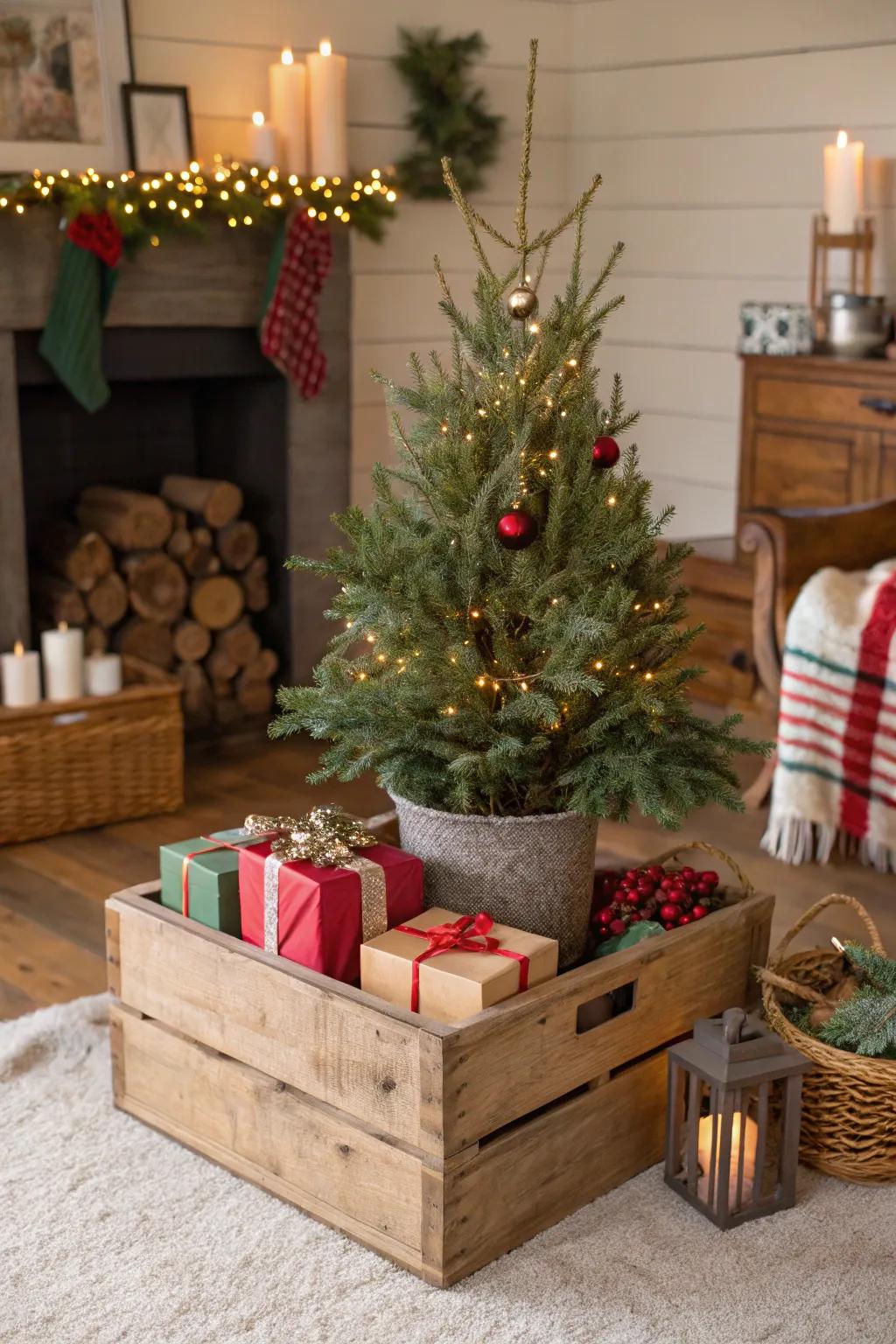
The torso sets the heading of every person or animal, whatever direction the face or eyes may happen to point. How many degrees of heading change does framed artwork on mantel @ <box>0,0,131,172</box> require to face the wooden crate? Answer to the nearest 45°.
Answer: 0° — it already faces it

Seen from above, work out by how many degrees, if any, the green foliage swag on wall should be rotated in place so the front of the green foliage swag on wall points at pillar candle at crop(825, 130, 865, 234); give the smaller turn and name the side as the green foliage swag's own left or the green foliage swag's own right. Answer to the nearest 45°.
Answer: approximately 45° to the green foliage swag's own left

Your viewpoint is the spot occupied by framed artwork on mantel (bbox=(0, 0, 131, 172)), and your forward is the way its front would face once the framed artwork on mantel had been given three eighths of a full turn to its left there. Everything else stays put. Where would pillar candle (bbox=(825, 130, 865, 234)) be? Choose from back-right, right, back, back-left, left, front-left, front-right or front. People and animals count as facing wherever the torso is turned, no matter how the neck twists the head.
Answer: front-right

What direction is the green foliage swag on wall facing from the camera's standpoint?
toward the camera

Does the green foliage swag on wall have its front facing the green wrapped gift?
yes

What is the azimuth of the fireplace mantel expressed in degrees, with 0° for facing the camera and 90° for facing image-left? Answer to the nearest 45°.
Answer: approximately 0°

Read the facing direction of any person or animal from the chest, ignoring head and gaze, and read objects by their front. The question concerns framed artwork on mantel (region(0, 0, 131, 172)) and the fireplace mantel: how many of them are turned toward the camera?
2

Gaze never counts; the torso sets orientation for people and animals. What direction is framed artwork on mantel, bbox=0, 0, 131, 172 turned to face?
toward the camera

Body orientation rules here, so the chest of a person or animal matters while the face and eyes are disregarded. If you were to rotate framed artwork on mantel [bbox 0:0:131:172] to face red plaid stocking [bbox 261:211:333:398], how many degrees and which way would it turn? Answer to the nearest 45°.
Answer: approximately 90° to its left

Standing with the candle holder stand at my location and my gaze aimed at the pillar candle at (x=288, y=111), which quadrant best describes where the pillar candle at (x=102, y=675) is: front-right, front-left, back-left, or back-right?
front-left

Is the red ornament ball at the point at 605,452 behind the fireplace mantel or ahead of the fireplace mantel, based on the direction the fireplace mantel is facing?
ahead
